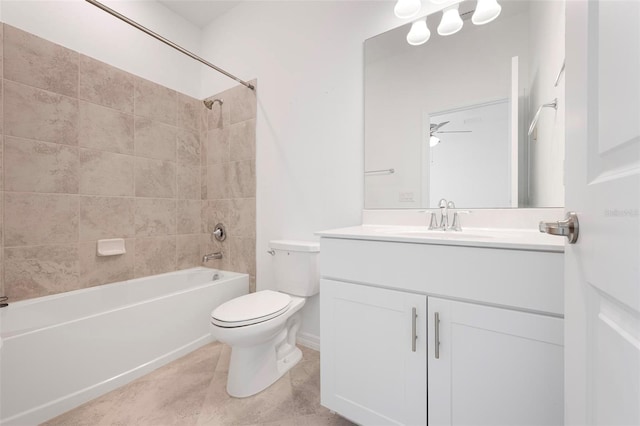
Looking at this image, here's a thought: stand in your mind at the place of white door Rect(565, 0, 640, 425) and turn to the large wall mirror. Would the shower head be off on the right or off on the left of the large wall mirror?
left

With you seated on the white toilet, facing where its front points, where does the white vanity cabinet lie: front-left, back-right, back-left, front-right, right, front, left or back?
left

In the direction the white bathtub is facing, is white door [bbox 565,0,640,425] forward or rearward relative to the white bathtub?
forward

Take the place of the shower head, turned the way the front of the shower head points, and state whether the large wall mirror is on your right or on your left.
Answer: on your left

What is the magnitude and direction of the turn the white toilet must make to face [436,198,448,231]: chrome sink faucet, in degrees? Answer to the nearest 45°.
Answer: approximately 135° to its left

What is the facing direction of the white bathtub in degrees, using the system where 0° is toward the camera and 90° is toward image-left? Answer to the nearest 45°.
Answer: approximately 315°

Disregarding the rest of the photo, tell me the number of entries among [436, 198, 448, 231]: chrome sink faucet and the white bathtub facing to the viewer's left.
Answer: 0

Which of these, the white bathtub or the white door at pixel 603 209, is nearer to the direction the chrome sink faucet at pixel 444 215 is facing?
the white door
